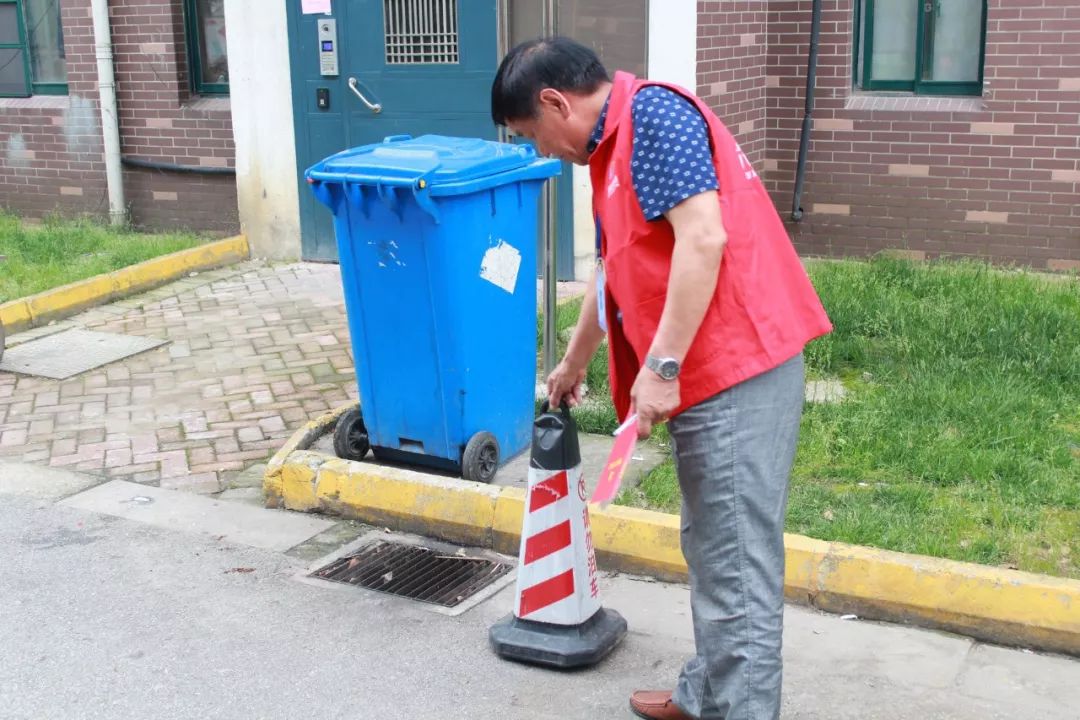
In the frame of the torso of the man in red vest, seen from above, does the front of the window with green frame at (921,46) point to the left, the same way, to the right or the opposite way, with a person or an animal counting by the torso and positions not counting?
to the left

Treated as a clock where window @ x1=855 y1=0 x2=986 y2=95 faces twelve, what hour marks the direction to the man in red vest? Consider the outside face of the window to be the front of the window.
The man in red vest is roughly at 12 o'clock from the window.

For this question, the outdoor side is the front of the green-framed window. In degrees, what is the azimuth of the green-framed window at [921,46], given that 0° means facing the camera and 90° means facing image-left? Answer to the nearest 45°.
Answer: approximately 0°

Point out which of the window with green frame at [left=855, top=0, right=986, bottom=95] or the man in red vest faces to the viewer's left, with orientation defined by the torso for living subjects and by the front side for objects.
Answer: the man in red vest

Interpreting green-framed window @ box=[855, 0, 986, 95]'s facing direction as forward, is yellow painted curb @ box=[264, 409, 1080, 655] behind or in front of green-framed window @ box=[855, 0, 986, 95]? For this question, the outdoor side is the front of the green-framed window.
in front

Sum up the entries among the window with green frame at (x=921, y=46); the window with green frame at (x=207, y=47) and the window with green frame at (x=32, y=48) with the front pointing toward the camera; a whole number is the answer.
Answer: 3

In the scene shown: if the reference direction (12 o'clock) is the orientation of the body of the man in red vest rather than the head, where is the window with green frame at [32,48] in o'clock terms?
The window with green frame is roughly at 2 o'clock from the man in red vest.

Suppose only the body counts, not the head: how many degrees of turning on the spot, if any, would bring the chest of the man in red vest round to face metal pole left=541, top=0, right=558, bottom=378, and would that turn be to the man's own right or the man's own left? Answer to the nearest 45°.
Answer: approximately 90° to the man's own right

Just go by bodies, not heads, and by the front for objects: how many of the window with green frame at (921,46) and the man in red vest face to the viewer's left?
1

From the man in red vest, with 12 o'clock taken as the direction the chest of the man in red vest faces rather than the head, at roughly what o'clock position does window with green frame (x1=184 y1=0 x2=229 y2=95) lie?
The window with green frame is roughly at 2 o'clock from the man in red vest.

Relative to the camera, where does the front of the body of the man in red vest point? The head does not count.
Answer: to the viewer's left

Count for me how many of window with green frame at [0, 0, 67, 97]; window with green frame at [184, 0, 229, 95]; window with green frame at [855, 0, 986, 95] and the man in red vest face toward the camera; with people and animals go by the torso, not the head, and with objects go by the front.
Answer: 3

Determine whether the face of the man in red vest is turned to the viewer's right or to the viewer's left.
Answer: to the viewer's left

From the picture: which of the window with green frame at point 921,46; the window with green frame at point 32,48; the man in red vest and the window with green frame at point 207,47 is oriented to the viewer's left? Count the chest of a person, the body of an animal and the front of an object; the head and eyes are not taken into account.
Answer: the man in red vest
